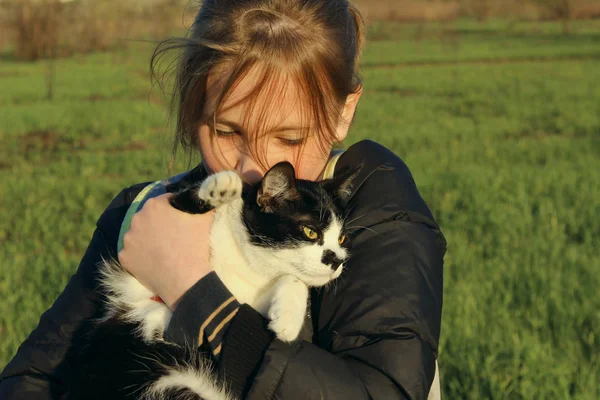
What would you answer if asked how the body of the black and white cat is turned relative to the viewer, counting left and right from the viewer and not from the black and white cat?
facing the viewer and to the right of the viewer
